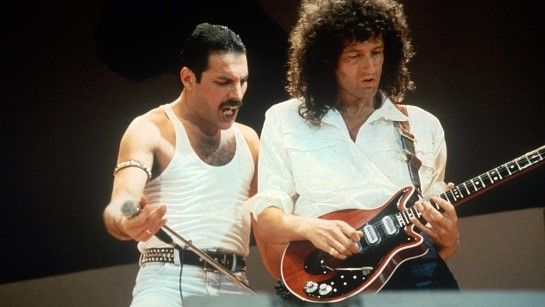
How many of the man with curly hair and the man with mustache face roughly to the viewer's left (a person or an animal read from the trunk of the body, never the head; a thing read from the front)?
0

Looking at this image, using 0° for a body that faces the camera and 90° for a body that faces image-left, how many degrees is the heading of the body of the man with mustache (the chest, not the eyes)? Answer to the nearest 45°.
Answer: approximately 315°

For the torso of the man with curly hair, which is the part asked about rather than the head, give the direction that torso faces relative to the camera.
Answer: toward the camera

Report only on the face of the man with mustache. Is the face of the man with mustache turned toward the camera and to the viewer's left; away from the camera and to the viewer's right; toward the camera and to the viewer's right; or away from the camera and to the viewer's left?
toward the camera and to the viewer's right
